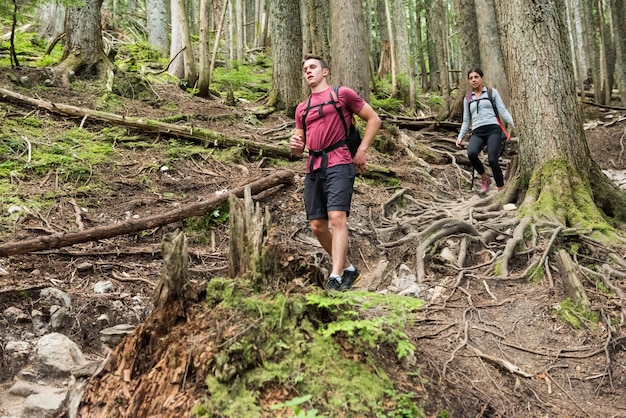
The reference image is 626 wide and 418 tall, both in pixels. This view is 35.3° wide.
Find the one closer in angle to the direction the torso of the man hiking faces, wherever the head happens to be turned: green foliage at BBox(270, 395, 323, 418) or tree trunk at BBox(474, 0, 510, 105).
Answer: the green foliage

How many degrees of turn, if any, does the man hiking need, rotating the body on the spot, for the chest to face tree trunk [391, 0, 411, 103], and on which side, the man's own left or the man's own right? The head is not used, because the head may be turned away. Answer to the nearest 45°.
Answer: approximately 135° to the man's own right

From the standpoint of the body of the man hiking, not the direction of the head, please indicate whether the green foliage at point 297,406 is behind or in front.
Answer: in front

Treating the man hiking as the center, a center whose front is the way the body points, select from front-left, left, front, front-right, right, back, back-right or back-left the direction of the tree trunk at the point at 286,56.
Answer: back-right

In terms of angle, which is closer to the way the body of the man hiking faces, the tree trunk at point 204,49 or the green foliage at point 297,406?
the green foliage

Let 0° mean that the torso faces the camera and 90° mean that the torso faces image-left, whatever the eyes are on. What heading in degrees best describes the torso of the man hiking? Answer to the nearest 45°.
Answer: approximately 45°

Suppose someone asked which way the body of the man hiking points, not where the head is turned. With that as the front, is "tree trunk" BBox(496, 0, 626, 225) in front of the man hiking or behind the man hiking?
behind

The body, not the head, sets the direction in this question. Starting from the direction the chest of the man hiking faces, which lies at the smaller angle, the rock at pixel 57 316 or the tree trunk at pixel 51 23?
the rock
